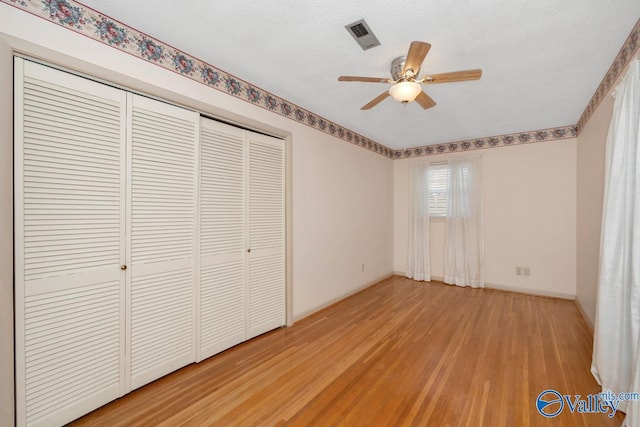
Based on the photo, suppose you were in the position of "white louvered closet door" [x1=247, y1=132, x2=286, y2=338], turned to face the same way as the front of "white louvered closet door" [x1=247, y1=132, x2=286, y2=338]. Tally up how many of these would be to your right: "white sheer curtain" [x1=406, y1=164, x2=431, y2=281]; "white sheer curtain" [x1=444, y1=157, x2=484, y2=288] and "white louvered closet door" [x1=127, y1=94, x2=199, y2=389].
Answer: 1

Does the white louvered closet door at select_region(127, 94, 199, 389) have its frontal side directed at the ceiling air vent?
yes

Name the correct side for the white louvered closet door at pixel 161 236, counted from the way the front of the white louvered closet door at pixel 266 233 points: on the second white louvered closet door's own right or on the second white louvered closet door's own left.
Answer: on the second white louvered closet door's own right

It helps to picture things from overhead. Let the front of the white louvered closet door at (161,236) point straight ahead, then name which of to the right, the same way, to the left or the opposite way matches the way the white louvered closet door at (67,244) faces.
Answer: the same way

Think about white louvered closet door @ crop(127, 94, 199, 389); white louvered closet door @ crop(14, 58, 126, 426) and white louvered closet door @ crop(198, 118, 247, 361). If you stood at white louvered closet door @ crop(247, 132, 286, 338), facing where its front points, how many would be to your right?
3

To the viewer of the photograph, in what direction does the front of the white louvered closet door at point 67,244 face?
facing the viewer and to the right of the viewer

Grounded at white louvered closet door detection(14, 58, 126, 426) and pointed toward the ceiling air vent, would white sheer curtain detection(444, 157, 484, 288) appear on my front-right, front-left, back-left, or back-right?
front-left

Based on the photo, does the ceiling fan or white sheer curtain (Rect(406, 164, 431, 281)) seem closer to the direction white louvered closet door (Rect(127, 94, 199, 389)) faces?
the ceiling fan

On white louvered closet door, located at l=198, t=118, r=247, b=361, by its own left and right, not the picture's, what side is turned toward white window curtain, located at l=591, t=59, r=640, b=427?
front

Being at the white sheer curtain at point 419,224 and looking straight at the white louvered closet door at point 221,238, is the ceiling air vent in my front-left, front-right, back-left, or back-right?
front-left

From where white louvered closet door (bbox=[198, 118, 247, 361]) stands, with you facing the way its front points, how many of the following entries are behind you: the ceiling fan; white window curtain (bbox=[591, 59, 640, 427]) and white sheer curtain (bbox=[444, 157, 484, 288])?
0

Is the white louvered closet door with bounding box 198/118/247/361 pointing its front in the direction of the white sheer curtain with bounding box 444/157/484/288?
no

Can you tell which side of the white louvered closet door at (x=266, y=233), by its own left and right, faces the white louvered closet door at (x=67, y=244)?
right

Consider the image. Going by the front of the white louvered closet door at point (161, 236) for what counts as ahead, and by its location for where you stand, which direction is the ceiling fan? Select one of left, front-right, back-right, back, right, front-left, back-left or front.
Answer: front

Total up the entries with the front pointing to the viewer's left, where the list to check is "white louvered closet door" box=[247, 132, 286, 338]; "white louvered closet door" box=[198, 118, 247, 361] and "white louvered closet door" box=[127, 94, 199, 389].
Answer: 0

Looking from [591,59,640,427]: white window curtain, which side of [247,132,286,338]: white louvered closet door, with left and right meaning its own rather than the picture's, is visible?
front

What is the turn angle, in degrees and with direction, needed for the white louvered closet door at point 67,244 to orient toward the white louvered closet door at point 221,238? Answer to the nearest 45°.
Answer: approximately 45° to its left

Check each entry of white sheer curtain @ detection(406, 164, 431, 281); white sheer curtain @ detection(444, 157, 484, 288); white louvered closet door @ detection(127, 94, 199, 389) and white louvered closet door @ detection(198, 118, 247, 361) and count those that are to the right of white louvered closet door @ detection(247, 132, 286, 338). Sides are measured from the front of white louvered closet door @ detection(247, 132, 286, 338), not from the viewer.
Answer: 2
